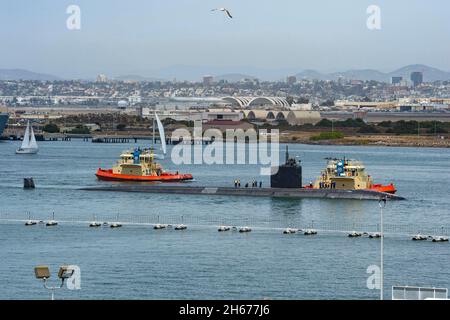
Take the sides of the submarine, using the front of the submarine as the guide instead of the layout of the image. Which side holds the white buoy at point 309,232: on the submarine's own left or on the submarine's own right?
on the submarine's own right

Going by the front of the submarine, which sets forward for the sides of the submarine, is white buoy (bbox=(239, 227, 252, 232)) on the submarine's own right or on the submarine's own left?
on the submarine's own right

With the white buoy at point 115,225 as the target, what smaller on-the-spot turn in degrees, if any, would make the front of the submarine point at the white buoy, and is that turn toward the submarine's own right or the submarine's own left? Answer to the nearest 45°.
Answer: approximately 135° to the submarine's own right

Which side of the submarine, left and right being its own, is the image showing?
right

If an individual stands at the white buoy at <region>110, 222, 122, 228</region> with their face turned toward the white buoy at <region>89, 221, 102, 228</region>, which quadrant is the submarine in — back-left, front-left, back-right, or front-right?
back-right

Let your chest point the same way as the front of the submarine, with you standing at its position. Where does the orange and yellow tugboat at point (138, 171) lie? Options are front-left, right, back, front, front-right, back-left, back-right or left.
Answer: back-left
